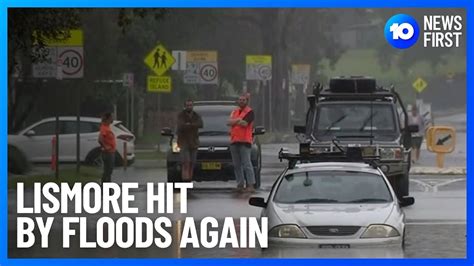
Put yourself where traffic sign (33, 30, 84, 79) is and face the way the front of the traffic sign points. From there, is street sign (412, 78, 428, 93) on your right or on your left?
on your left

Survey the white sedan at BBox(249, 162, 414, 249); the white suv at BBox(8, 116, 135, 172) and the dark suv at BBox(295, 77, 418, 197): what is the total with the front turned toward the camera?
2

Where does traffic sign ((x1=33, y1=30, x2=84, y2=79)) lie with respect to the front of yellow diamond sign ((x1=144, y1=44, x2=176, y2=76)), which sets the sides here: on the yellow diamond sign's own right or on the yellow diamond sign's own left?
on the yellow diamond sign's own right

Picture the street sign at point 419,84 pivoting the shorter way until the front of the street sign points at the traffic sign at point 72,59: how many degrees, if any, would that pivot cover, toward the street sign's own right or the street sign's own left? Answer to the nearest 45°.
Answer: approximately 45° to the street sign's own right
